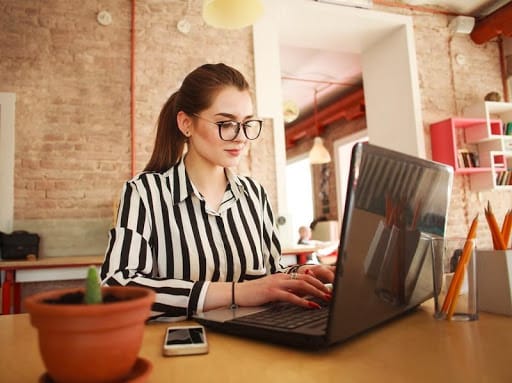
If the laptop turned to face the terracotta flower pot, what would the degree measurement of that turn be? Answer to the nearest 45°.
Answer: approximately 90° to its left

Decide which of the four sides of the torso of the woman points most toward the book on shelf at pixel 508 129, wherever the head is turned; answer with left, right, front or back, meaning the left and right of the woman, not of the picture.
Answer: left

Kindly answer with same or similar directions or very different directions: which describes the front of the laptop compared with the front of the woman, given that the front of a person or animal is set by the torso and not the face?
very different directions

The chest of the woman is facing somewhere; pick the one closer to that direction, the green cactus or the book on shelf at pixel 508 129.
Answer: the green cactus

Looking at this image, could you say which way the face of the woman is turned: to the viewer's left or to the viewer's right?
to the viewer's right

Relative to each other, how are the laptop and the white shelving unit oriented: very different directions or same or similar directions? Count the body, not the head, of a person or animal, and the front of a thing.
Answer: very different directions

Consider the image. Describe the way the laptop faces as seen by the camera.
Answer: facing away from the viewer and to the left of the viewer

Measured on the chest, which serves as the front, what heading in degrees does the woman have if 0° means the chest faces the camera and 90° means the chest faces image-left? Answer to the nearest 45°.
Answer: approximately 315°

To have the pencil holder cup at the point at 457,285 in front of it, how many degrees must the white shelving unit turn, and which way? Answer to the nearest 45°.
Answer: approximately 45° to its right

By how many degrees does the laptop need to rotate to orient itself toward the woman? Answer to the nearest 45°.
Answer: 0° — it already faces them
